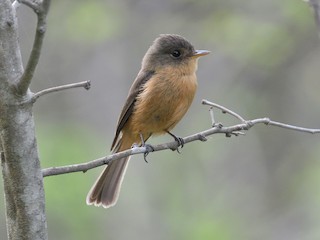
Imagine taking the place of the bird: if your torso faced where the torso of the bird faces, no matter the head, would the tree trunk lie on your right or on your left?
on your right

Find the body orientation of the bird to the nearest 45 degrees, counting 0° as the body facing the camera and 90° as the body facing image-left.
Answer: approximately 315°
